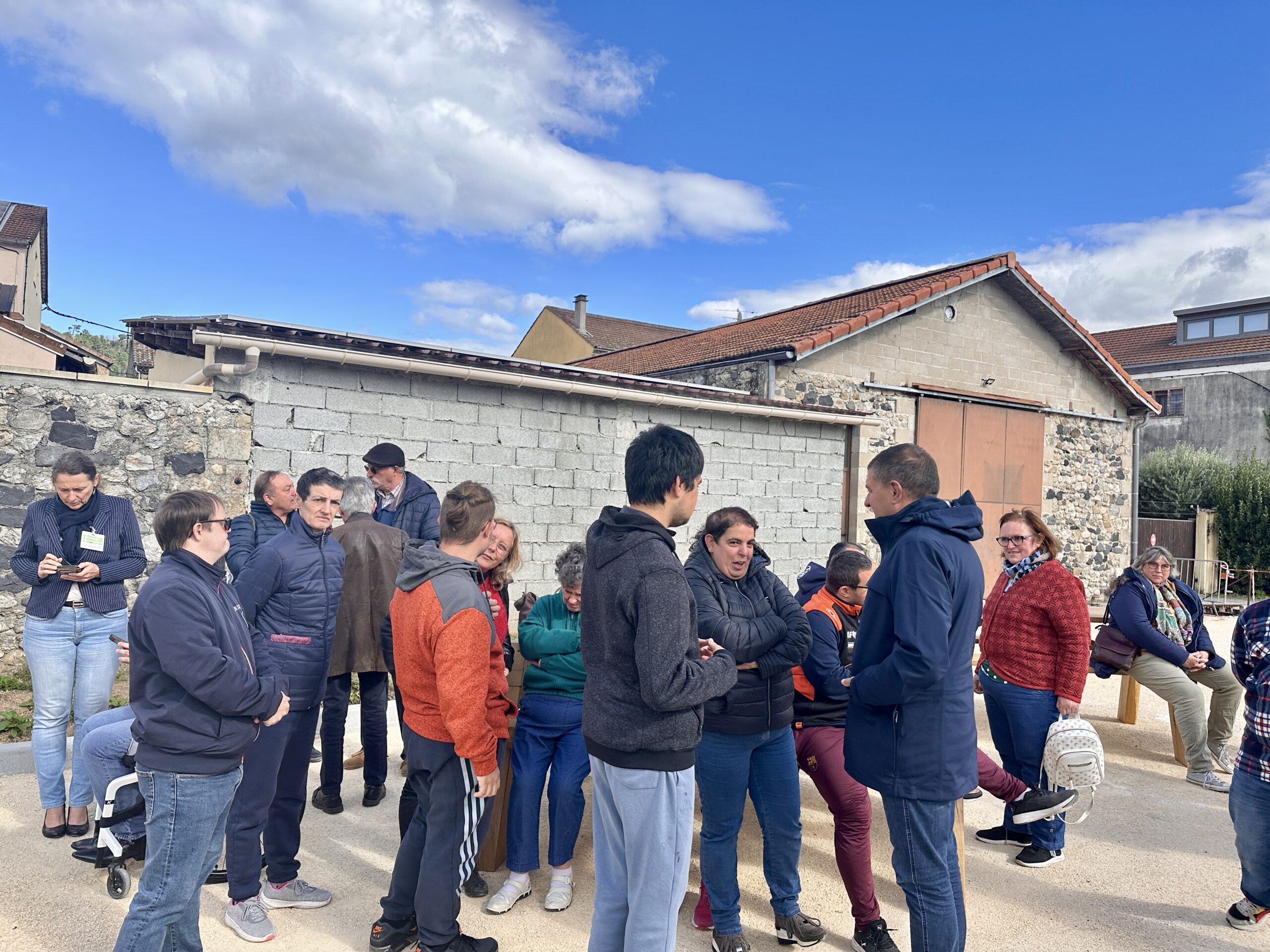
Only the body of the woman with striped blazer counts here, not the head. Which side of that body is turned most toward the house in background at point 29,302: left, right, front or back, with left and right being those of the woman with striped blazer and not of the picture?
back

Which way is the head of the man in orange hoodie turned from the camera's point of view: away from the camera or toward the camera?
away from the camera

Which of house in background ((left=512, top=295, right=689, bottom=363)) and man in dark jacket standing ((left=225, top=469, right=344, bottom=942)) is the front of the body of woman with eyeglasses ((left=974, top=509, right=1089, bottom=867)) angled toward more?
the man in dark jacket standing

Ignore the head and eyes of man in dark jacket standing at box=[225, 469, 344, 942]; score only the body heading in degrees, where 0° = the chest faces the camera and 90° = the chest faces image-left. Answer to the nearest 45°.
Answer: approximately 315°

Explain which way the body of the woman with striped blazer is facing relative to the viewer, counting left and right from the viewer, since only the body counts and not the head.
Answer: facing the viewer

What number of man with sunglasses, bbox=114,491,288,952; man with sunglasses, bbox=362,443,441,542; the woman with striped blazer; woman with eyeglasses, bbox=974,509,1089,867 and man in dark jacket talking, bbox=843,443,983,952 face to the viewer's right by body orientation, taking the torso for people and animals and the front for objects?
1

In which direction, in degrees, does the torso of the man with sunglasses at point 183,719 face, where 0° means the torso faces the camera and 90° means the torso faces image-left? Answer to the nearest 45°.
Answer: approximately 270°

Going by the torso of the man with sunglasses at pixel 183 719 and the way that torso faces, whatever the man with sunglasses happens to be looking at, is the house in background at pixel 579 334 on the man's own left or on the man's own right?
on the man's own left

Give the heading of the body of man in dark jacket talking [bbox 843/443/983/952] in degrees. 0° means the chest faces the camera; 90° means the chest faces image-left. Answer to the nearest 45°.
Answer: approximately 90°

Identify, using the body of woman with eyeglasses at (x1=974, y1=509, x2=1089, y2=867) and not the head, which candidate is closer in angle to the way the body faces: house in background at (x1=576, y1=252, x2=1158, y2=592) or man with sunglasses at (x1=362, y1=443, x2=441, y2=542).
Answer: the man with sunglasses

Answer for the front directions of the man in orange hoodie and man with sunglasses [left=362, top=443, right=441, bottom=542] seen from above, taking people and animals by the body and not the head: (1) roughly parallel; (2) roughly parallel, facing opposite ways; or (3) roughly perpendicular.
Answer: roughly parallel, facing opposite ways

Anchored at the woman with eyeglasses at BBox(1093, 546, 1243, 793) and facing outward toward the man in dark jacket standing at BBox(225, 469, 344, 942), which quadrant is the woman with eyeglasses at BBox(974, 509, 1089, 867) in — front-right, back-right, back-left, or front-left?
front-left

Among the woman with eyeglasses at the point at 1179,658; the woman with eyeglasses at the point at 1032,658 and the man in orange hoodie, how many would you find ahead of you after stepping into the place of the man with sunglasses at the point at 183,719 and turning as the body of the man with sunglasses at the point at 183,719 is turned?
3

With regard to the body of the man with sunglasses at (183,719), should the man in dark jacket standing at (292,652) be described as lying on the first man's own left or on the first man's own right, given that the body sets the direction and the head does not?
on the first man's own left
